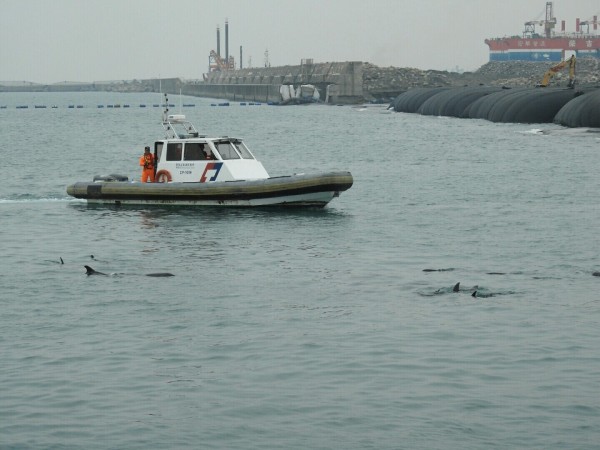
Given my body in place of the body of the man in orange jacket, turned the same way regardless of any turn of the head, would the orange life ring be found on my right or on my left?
on my left

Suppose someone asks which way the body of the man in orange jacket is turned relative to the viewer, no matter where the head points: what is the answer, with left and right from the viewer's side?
facing the viewer

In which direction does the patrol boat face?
to the viewer's right
